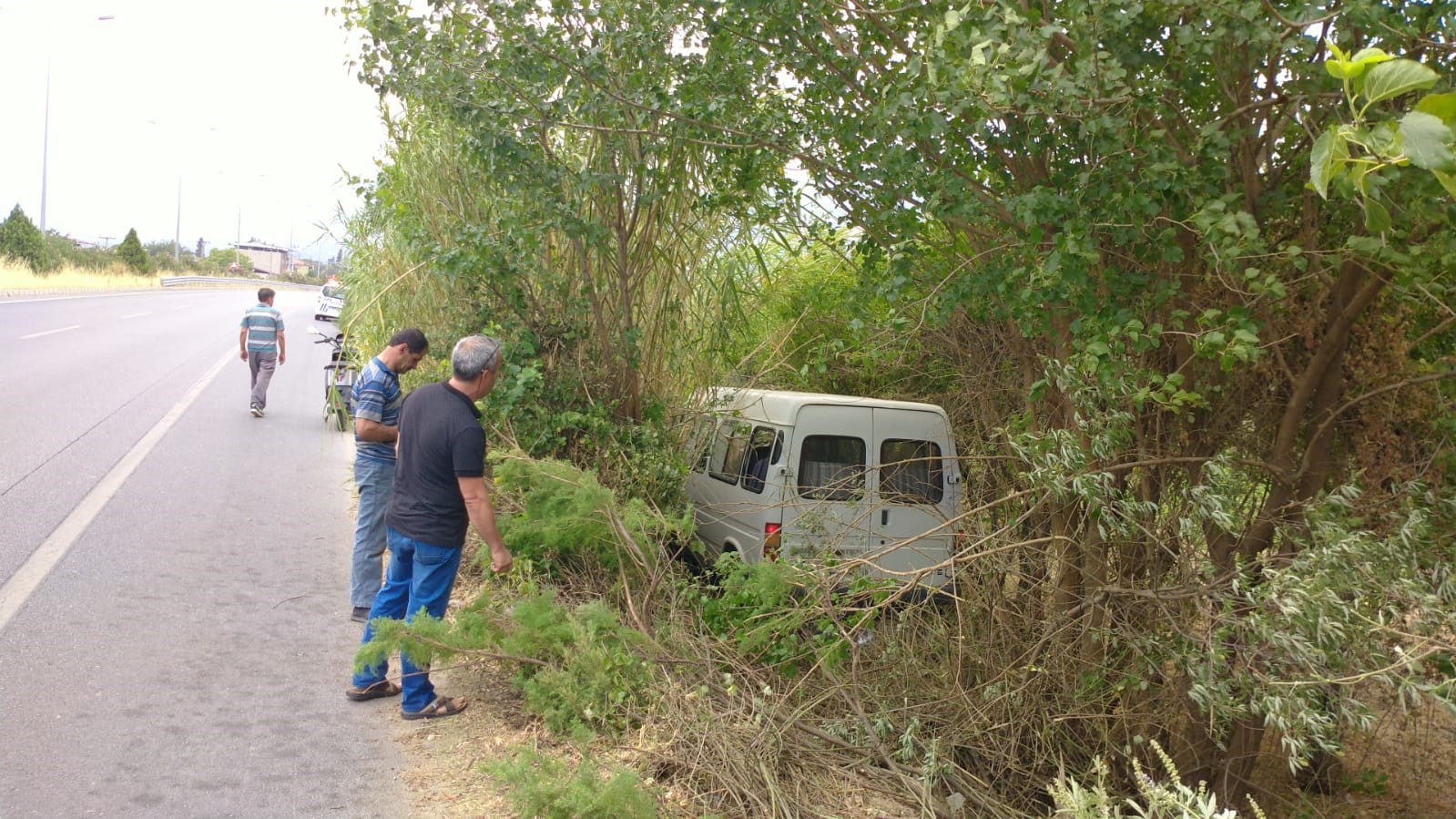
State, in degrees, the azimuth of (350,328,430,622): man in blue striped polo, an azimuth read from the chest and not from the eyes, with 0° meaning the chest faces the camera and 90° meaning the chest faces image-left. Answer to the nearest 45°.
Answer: approximately 270°

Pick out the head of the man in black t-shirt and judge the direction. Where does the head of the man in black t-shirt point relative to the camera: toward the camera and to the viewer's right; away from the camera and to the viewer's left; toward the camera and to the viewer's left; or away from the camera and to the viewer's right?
away from the camera and to the viewer's right

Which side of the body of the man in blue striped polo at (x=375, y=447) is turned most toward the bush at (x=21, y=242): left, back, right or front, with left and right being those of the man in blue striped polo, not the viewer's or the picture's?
left

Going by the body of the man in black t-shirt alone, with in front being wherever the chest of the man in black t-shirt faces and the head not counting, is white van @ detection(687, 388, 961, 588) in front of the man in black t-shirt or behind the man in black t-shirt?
in front

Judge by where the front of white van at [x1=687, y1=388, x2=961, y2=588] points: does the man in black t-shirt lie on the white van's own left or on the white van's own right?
on the white van's own left

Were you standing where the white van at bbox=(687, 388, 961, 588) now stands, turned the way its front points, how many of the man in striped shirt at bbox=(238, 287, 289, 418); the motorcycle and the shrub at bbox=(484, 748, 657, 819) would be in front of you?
2

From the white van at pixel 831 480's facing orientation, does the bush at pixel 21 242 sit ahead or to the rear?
ahead

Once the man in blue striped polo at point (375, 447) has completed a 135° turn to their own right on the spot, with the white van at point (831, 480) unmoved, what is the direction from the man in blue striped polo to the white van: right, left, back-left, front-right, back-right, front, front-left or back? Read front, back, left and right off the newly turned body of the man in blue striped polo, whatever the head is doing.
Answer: back-left

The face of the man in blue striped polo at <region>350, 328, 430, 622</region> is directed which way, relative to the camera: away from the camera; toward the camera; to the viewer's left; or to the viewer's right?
to the viewer's right

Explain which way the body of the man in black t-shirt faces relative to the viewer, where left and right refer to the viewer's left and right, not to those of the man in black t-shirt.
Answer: facing away from the viewer and to the right of the viewer

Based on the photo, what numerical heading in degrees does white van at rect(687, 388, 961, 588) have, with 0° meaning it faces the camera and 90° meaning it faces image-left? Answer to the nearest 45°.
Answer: approximately 135°
